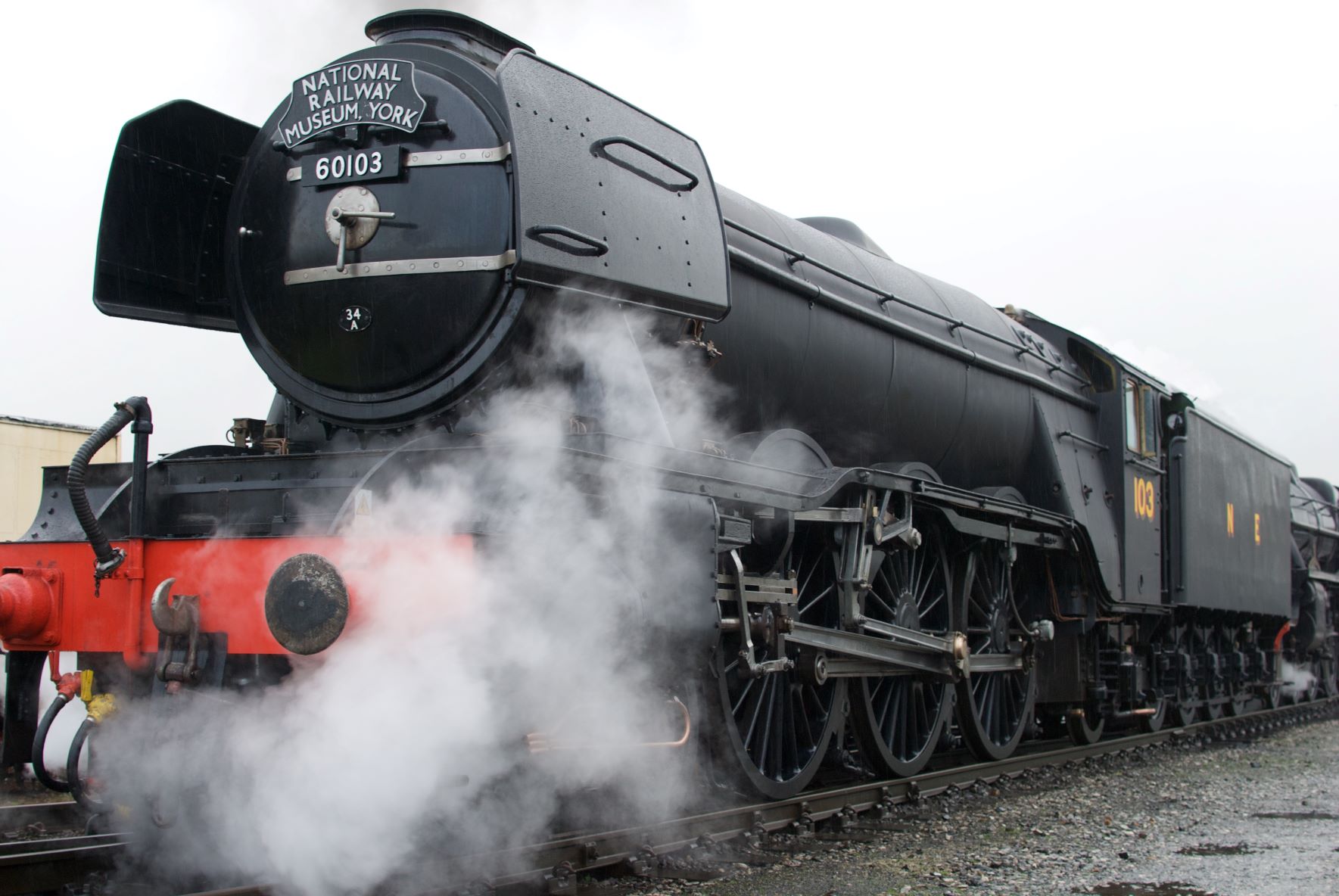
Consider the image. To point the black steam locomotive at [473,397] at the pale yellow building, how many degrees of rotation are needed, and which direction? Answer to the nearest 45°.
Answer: approximately 90° to its right

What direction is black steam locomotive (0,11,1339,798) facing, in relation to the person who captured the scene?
facing the viewer and to the left of the viewer
